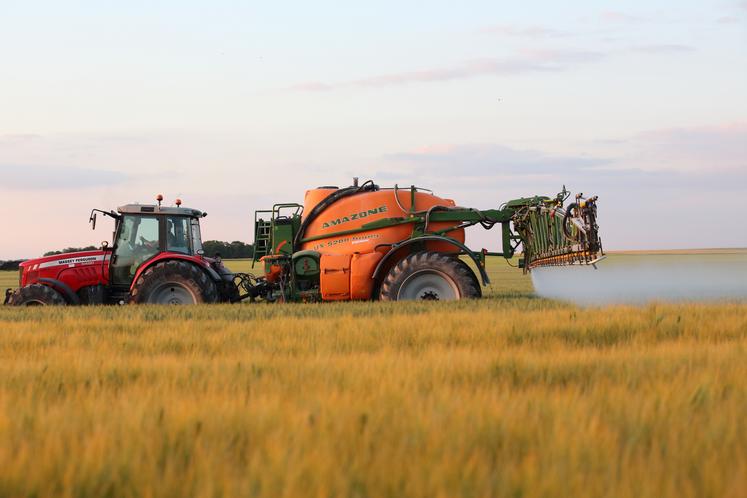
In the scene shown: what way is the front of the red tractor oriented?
to the viewer's left
